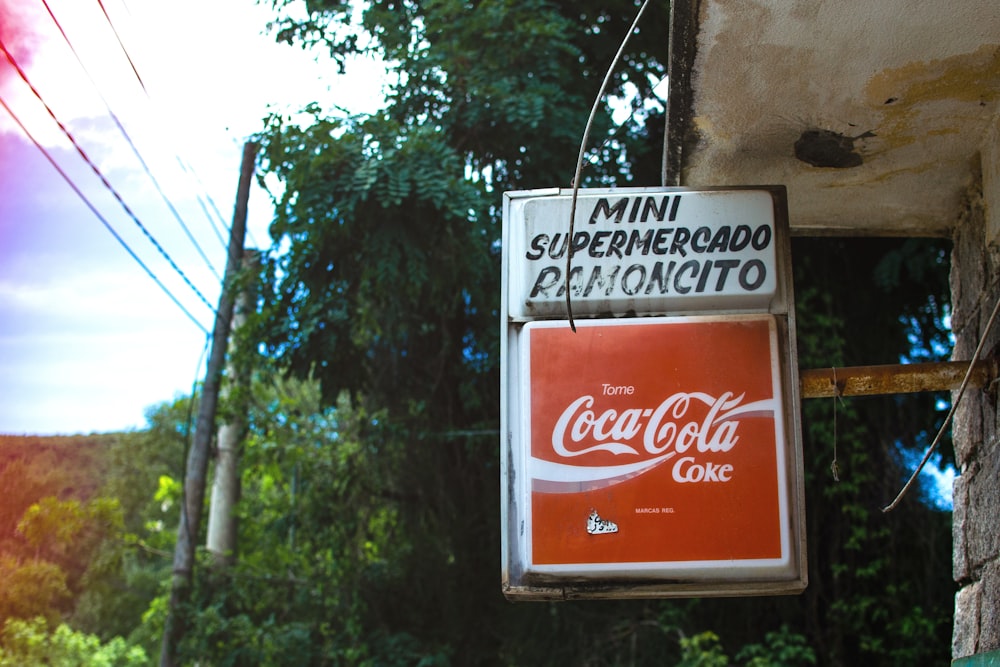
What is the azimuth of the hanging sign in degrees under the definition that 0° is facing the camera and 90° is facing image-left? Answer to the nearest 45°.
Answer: approximately 0°

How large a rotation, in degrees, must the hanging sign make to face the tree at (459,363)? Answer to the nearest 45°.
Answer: approximately 180°

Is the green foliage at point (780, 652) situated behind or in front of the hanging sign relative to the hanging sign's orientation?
behind

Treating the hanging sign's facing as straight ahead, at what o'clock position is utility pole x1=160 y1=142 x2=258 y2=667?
The utility pole is roughly at 5 o'clock from the hanging sign.

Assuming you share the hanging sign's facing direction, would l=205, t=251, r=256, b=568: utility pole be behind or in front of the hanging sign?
behind

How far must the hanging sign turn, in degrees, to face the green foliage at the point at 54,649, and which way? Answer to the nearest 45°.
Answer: approximately 135° to its right

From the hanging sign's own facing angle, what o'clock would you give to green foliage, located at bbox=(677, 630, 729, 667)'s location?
The green foliage is roughly at 6 o'clock from the hanging sign.
